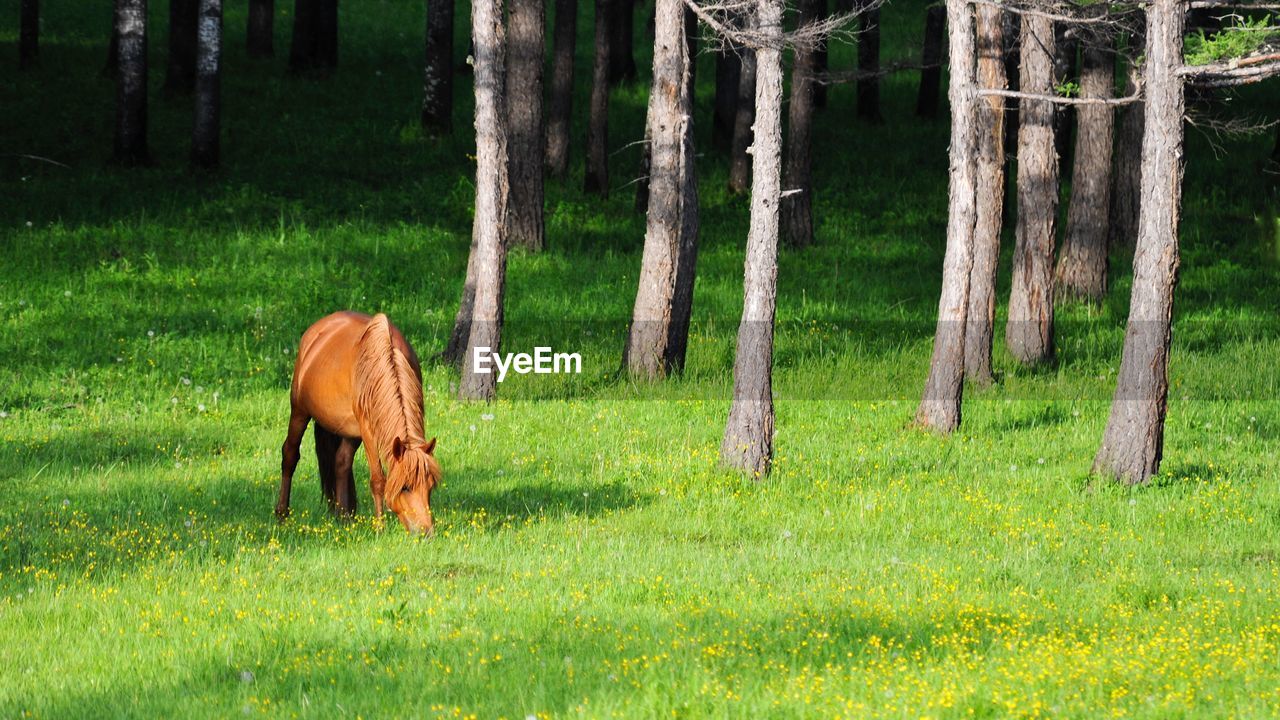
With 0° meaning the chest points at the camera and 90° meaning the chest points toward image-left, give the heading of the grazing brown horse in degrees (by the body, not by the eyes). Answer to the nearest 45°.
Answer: approximately 315°

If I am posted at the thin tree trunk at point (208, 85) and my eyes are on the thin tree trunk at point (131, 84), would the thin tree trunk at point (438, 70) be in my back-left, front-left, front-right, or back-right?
back-right

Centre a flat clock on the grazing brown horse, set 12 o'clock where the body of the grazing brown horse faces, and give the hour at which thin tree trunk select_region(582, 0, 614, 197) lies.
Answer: The thin tree trunk is roughly at 8 o'clock from the grazing brown horse.

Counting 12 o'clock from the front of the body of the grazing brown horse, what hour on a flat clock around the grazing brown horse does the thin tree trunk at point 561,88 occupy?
The thin tree trunk is roughly at 8 o'clock from the grazing brown horse.

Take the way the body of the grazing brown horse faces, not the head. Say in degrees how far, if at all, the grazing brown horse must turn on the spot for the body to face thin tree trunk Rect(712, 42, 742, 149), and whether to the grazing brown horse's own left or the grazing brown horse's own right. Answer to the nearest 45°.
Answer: approximately 135° to the grazing brown horse's own left

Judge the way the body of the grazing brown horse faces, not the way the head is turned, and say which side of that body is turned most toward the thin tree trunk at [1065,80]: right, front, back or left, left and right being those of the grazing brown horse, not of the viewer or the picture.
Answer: left

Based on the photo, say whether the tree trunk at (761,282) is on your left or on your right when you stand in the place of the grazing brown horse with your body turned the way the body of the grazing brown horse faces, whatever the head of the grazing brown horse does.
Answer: on your left

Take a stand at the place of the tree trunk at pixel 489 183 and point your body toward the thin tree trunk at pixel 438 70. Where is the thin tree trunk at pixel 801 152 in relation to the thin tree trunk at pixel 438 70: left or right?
right

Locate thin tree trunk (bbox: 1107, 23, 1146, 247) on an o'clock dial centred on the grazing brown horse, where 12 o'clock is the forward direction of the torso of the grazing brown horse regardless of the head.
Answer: The thin tree trunk is roughly at 9 o'clock from the grazing brown horse.
